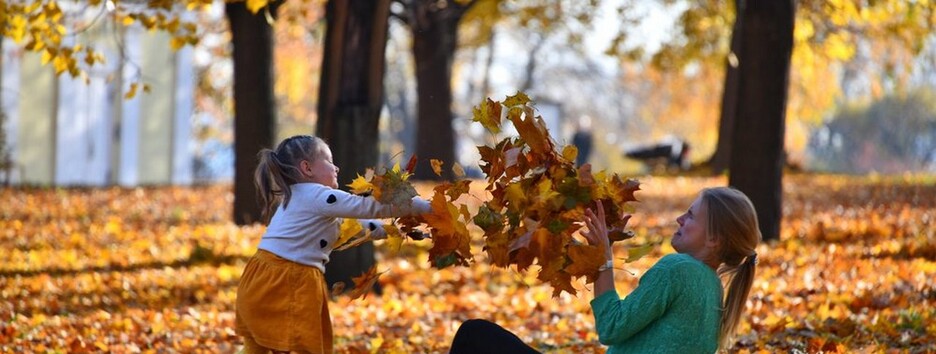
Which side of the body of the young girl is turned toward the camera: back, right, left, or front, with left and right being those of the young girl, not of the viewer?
right

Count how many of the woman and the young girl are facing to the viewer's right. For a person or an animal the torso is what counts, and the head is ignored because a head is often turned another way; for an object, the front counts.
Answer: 1

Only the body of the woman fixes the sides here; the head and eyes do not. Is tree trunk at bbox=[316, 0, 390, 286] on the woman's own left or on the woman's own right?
on the woman's own right

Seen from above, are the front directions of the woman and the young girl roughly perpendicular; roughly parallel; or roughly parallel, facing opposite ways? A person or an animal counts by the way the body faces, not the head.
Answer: roughly parallel, facing opposite ways

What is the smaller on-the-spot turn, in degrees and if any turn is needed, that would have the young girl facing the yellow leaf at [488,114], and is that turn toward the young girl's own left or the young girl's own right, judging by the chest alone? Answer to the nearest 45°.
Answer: approximately 45° to the young girl's own right

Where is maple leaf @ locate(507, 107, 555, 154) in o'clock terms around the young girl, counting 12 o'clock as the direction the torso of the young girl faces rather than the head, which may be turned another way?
The maple leaf is roughly at 1 o'clock from the young girl.

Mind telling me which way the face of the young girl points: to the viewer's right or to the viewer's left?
to the viewer's right

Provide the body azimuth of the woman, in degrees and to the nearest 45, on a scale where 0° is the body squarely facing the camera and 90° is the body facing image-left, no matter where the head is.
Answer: approximately 90°
